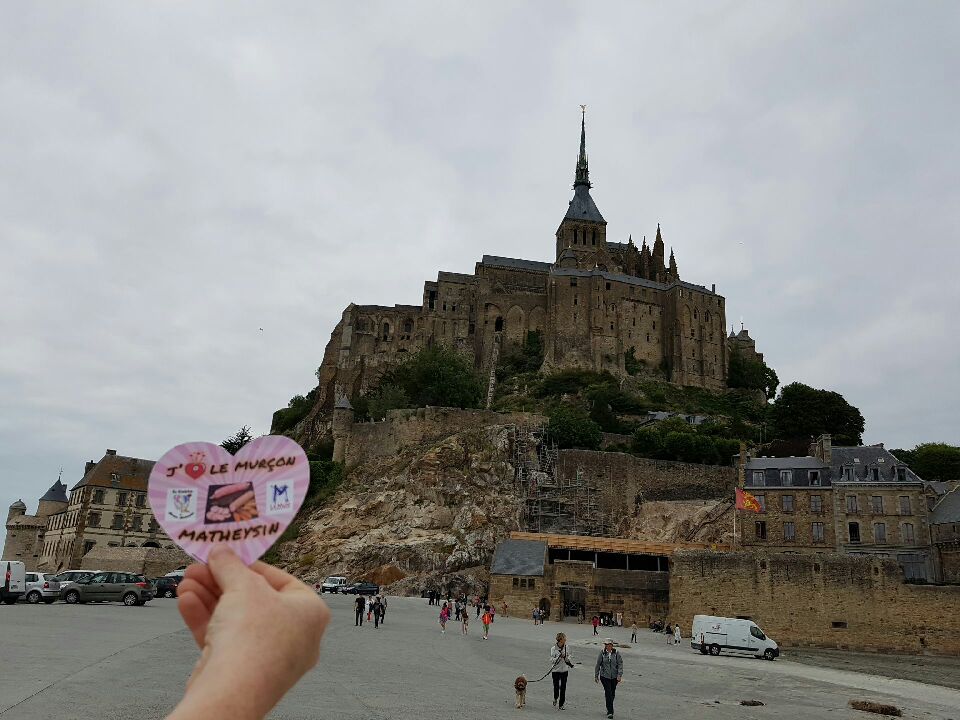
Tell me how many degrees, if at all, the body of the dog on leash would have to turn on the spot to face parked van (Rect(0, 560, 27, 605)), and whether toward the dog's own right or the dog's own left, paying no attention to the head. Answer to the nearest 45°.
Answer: approximately 135° to the dog's own right

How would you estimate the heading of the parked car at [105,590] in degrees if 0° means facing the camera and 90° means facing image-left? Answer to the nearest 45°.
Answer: approximately 90°

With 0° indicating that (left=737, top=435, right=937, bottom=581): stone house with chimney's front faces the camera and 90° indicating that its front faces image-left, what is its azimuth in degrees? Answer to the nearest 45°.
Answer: approximately 0°

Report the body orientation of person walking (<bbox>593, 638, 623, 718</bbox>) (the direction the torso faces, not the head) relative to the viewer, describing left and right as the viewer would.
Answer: facing the viewer

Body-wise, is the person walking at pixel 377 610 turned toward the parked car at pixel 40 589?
no

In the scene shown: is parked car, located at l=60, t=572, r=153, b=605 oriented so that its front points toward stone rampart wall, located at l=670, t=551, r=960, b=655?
no

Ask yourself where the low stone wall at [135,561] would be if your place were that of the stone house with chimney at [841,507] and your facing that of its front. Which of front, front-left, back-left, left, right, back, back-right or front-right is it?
right

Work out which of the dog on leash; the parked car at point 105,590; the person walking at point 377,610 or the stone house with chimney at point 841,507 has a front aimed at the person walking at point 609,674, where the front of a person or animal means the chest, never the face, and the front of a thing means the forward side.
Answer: the stone house with chimney

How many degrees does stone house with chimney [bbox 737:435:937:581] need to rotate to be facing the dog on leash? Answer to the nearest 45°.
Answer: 0° — it already faces it

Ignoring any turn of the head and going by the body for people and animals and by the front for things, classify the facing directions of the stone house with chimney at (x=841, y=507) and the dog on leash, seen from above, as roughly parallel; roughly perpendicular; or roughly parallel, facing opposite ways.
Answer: roughly parallel

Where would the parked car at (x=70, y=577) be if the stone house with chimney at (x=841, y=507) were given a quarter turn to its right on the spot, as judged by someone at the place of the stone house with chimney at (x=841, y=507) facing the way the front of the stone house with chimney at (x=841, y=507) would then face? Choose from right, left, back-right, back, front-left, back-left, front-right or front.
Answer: front-left

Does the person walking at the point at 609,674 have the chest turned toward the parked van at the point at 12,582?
no

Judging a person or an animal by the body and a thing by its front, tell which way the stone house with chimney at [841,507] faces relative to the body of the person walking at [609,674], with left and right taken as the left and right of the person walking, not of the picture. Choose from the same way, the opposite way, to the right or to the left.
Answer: the same way

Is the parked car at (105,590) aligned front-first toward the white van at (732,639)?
no

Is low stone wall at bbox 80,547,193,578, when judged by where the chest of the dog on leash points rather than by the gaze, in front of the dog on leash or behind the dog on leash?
behind
